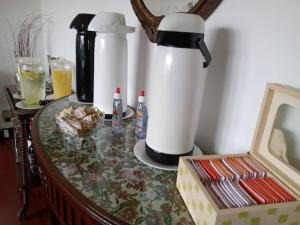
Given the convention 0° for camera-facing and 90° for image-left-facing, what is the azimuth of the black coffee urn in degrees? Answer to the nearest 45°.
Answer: approximately 90°

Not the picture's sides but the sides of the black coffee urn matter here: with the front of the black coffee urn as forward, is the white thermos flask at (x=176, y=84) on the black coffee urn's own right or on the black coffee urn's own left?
on the black coffee urn's own left
